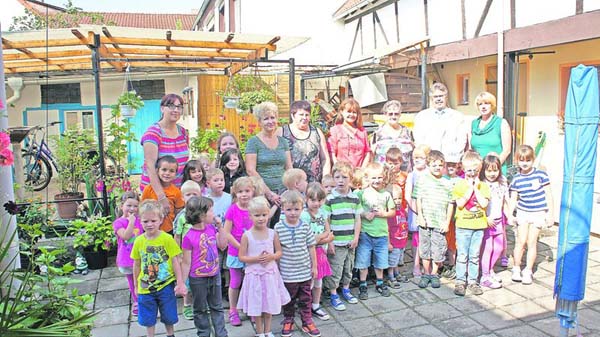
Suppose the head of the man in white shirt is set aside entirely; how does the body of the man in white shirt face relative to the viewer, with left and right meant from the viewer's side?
facing the viewer

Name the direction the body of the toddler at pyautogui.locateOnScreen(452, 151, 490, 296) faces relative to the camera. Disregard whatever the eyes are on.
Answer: toward the camera

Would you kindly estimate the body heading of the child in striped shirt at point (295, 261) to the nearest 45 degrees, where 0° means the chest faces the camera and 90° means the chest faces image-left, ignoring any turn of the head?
approximately 0°

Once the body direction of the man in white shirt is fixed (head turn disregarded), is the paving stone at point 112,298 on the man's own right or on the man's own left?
on the man's own right

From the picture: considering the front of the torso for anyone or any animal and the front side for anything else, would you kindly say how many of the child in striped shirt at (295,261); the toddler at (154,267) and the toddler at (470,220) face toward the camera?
3

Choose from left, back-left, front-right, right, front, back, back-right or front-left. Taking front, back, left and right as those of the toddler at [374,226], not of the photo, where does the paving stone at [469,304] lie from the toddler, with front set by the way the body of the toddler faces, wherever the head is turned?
left

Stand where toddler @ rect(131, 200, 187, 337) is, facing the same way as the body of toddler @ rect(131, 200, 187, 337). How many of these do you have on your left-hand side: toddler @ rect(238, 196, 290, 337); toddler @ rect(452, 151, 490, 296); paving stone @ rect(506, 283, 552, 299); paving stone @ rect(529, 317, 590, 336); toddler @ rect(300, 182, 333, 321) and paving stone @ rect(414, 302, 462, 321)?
6

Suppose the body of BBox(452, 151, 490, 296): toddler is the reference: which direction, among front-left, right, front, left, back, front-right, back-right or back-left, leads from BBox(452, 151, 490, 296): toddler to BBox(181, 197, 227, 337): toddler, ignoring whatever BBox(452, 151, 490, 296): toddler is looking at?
front-right

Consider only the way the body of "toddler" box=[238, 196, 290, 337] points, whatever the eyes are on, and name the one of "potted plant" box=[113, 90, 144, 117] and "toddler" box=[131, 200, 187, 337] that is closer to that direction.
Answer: the toddler

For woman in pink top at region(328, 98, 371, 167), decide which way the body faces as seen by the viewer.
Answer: toward the camera

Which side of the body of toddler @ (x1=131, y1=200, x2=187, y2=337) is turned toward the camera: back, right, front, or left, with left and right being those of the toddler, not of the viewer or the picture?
front

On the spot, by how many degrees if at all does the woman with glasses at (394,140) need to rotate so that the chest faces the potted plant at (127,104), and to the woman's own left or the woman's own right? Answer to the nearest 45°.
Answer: approximately 90° to the woman's own right
